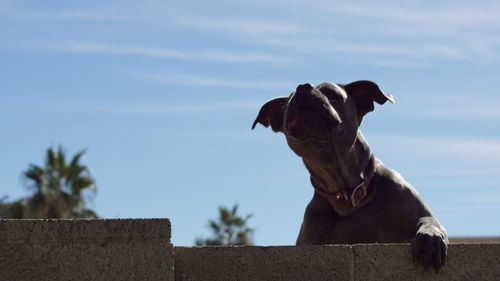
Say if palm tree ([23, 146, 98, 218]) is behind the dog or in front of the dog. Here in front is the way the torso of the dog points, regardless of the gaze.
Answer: behind

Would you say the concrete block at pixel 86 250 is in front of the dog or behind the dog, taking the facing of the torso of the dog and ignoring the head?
in front

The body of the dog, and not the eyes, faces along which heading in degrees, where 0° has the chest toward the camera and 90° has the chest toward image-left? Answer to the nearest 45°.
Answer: approximately 0°

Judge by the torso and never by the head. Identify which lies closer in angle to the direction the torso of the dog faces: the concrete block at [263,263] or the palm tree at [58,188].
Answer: the concrete block

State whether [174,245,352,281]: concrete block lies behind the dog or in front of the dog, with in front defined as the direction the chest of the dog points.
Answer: in front

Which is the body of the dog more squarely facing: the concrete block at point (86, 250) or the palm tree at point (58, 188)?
the concrete block
